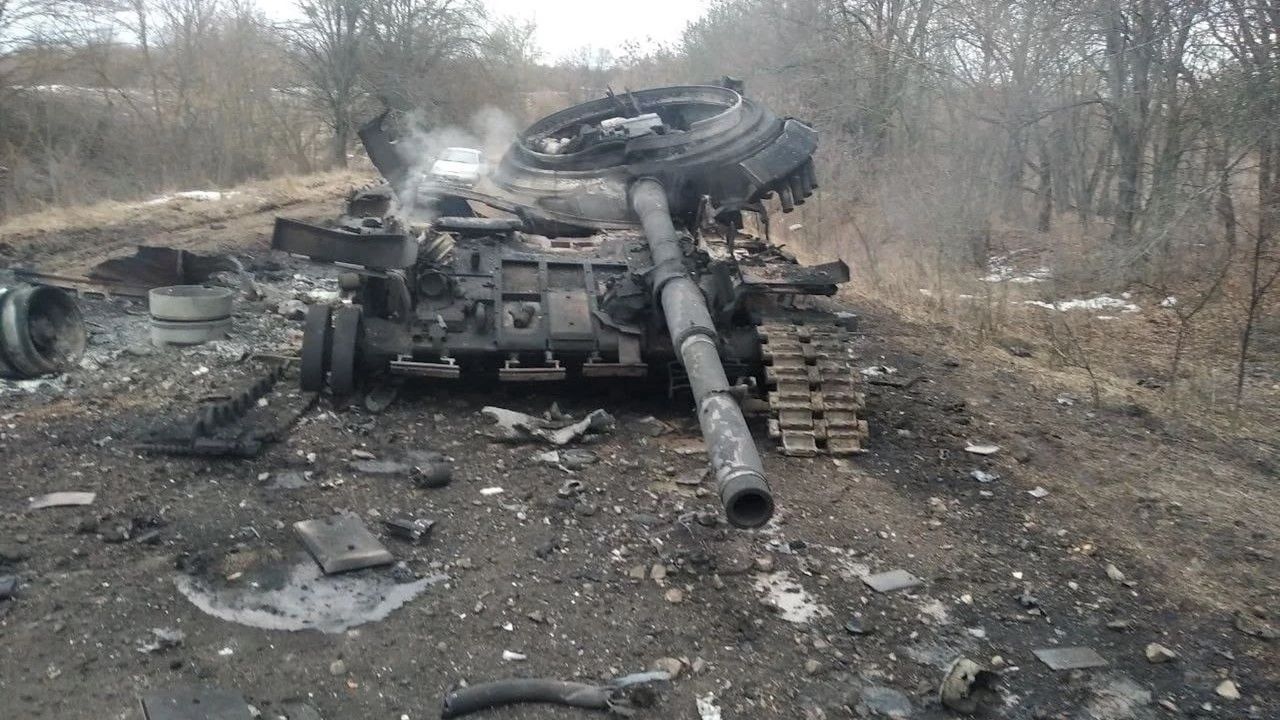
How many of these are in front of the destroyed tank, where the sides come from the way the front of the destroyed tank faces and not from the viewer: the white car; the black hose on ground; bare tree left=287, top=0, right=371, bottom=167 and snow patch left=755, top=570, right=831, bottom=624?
2

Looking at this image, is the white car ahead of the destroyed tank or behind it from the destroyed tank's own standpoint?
behind

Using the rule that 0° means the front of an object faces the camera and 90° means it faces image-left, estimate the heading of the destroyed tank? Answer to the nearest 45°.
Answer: approximately 0°

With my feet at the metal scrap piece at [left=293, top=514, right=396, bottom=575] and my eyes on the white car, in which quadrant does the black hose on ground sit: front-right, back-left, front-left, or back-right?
back-right

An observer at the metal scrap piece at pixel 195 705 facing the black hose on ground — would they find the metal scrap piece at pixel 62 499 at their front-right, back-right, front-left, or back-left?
back-left

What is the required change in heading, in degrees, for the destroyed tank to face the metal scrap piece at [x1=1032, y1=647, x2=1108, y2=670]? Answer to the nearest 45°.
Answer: approximately 45° to its left

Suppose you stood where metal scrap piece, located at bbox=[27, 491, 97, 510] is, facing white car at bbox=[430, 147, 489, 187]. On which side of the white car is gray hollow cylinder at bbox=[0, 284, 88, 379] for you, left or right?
left

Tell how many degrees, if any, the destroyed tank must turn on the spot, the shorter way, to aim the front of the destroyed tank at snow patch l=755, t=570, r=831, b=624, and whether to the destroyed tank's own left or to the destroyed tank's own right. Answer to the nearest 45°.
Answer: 0° — it already faces it
